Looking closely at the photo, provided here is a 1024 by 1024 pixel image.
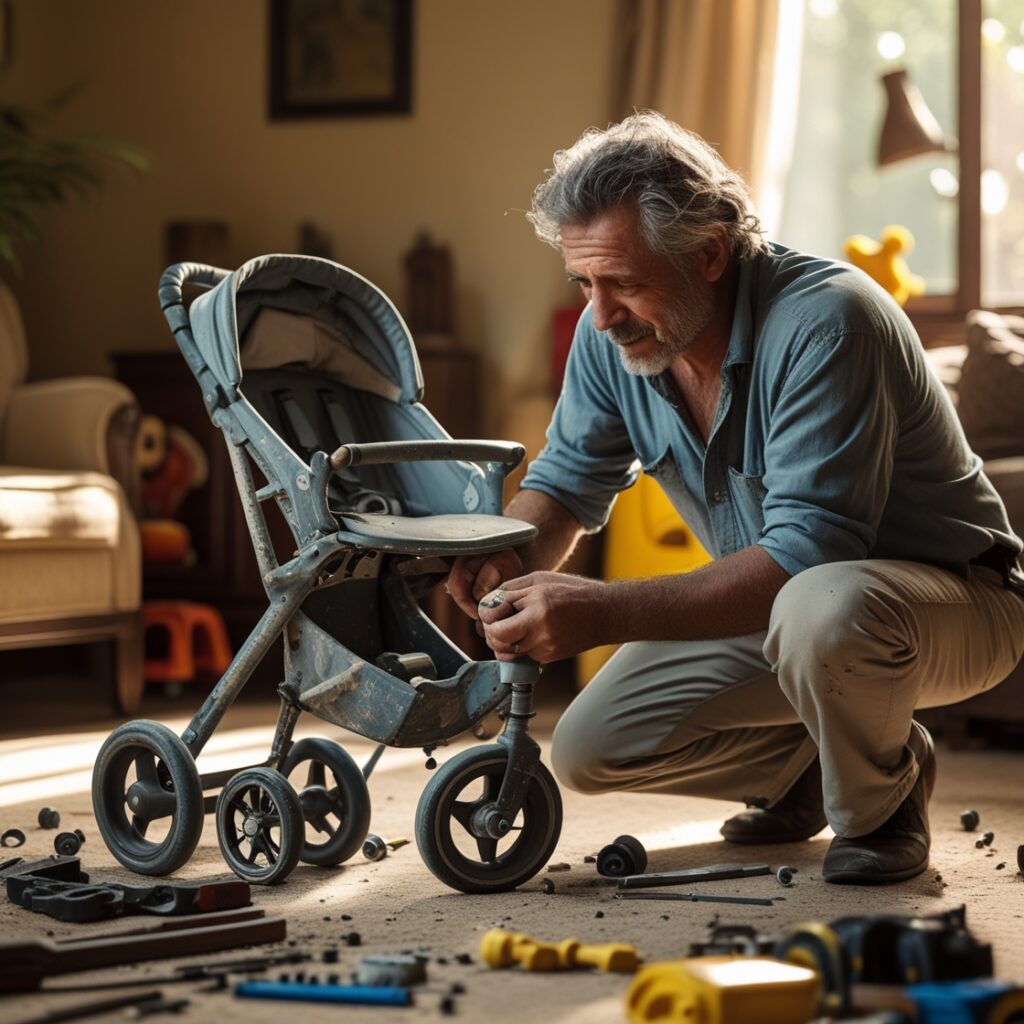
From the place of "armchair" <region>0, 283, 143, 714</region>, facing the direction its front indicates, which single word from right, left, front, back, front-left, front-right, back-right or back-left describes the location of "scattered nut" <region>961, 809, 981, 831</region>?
front

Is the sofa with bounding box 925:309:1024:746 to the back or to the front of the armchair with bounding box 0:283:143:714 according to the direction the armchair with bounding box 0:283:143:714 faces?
to the front

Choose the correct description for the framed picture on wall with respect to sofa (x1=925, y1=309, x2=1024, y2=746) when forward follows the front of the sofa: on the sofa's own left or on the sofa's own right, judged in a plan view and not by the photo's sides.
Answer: on the sofa's own right

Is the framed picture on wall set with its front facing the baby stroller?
yes

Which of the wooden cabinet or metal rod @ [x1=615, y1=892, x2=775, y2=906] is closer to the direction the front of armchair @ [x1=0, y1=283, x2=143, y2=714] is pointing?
the metal rod

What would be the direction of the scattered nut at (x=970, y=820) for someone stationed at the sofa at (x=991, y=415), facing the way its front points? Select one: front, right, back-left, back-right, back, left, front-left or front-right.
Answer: front-left

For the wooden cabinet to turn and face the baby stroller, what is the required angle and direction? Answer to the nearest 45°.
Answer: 0° — it already faces it

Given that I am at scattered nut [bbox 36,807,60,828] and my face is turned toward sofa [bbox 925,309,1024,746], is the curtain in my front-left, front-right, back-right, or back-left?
front-left

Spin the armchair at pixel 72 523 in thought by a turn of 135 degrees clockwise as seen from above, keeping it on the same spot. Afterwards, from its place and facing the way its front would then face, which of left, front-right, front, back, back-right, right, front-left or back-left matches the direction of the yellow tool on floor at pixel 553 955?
left

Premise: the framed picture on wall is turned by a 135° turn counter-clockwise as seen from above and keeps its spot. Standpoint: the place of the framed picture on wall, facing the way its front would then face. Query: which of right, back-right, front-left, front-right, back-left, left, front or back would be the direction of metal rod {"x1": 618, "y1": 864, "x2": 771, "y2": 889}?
back-right

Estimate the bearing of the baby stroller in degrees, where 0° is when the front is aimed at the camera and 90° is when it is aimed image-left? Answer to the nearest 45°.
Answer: approximately 315°

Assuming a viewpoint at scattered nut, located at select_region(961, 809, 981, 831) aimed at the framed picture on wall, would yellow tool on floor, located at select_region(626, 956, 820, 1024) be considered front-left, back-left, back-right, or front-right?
back-left

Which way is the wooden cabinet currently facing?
toward the camera

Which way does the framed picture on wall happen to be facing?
toward the camera

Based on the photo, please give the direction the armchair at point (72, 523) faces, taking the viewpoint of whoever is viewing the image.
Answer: facing the viewer and to the right of the viewer
